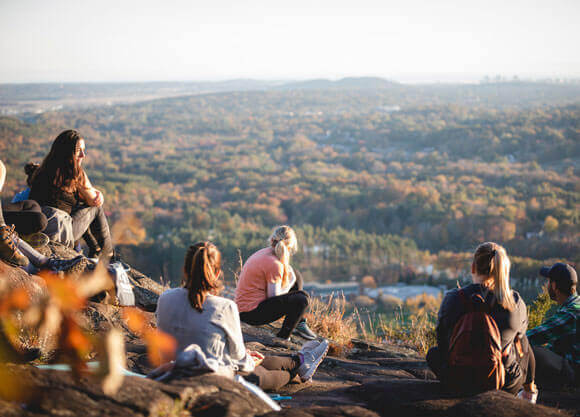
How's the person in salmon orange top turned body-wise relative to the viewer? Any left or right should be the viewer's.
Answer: facing to the right of the viewer

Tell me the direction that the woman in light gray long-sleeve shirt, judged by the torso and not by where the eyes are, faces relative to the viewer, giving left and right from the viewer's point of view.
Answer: facing away from the viewer and to the right of the viewer

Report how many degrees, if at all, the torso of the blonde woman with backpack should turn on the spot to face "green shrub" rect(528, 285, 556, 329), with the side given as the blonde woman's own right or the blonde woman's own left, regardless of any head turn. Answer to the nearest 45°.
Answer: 0° — they already face it

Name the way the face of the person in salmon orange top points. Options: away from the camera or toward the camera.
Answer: away from the camera

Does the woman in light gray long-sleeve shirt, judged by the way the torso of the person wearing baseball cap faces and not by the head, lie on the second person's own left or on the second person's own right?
on the second person's own left

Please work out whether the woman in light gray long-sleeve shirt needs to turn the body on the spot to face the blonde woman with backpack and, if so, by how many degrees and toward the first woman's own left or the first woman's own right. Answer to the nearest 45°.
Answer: approximately 45° to the first woman's own right

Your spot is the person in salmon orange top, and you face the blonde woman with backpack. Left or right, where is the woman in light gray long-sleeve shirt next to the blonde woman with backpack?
right

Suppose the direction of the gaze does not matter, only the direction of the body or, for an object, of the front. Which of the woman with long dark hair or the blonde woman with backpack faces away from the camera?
the blonde woman with backpack

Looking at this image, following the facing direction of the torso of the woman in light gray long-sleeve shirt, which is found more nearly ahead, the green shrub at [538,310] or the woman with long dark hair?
the green shrub

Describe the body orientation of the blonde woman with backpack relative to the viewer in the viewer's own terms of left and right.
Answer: facing away from the viewer

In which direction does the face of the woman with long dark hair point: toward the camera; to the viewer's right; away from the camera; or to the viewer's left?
to the viewer's right

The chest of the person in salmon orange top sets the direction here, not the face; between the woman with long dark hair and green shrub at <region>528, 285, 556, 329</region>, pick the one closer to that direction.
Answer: the green shrub

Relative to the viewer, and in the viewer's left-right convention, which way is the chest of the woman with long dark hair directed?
facing to the right of the viewer

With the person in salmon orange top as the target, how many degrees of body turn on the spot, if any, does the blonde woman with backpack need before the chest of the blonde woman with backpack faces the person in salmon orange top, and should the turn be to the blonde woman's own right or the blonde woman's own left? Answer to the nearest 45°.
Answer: approximately 45° to the blonde woman's own left
